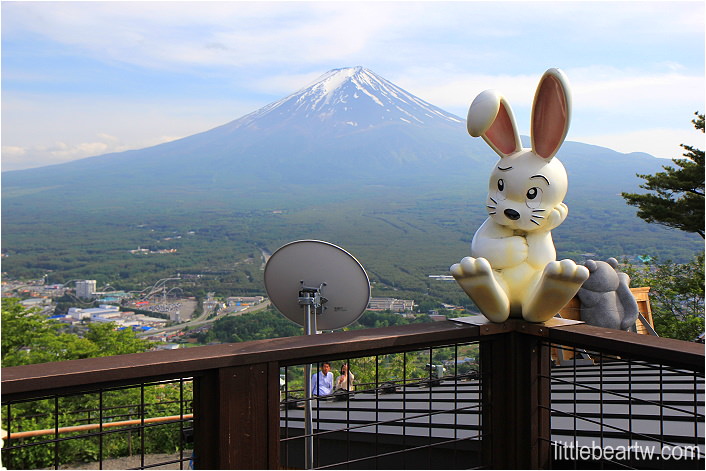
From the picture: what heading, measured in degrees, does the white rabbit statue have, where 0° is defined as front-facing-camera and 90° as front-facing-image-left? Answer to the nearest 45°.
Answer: approximately 0°

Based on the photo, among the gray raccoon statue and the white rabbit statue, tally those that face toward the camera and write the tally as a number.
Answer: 1

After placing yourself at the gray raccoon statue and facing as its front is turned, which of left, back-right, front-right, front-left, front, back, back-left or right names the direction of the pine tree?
front-right

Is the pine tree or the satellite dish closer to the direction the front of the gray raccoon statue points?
the pine tree

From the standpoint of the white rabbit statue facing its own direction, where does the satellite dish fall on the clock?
The satellite dish is roughly at 4 o'clock from the white rabbit statue.

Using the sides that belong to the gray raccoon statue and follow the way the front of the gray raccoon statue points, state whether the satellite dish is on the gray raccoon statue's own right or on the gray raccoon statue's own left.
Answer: on the gray raccoon statue's own left

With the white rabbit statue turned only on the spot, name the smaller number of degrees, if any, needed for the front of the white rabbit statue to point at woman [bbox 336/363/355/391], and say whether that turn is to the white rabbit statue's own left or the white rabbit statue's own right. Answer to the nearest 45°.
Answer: approximately 135° to the white rabbit statue's own right

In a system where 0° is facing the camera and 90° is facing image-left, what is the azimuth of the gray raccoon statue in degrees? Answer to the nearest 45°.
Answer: approximately 135°
